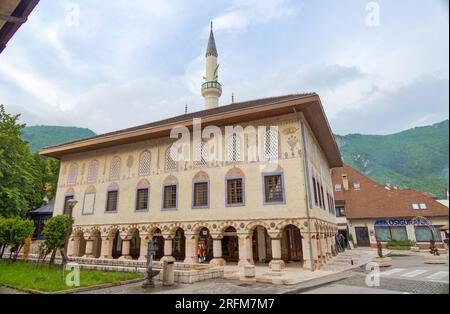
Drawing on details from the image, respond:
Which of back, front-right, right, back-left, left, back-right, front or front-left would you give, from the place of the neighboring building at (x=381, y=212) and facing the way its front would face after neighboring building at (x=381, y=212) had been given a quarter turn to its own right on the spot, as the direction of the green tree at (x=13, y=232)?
front-left

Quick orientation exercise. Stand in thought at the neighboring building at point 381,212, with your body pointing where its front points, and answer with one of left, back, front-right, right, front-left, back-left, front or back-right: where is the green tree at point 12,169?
front-right

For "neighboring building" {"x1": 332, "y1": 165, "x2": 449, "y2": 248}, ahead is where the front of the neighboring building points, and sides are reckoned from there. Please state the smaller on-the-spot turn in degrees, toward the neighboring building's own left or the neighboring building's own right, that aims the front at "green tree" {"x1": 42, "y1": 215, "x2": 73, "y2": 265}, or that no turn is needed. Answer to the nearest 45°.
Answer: approximately 45° to the neighboring building's own right

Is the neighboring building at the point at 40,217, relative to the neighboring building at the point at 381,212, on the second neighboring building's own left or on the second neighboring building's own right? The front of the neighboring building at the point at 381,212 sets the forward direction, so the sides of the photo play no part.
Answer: on the second neighboring building's own right

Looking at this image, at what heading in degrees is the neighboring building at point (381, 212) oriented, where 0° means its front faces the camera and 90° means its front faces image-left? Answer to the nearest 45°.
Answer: approximately 0°
